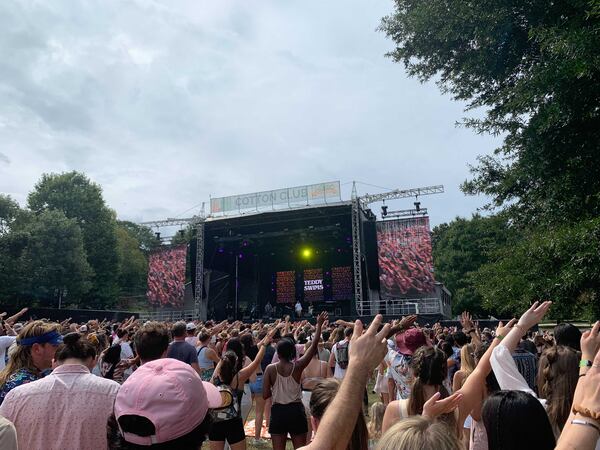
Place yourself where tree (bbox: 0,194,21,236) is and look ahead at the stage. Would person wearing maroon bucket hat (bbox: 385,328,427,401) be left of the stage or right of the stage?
right

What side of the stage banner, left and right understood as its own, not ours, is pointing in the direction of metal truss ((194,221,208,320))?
right

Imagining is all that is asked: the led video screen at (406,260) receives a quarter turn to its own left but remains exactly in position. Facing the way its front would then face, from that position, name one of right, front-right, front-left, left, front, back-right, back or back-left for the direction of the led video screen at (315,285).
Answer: back-left

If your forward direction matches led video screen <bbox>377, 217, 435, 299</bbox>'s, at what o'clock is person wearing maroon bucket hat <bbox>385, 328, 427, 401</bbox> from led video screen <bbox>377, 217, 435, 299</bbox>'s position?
The person wearing maroon bucket hat is roughly at 12 o'clock from the led video screen.

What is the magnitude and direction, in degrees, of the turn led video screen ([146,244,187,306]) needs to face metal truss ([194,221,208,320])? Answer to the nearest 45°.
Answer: approximately 90° to its left

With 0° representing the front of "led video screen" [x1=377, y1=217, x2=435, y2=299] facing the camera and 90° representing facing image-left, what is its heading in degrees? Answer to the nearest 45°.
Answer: approximately 0°

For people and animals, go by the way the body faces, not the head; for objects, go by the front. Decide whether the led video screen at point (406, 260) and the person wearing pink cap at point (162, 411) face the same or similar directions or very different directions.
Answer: very different directions

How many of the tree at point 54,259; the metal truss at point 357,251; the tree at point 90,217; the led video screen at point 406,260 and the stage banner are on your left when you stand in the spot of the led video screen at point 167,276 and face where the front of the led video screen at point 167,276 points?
3

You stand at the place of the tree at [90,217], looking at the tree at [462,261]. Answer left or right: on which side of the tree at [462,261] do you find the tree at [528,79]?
right

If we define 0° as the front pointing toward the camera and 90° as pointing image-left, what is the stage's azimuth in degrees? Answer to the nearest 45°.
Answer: approximately 45°

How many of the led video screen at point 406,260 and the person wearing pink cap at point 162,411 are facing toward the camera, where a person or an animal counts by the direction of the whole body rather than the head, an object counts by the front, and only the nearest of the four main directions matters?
1

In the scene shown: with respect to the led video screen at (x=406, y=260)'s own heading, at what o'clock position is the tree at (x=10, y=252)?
The tree is roughly at 3 o'clock from the led video screen.

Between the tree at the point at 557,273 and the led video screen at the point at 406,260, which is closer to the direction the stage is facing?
the tree
